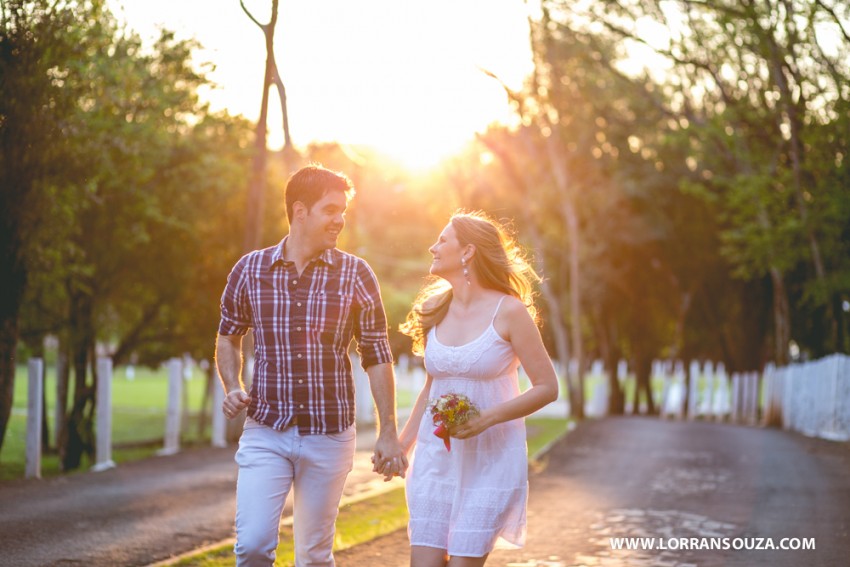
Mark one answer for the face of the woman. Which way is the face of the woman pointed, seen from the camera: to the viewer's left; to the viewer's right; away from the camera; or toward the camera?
to the viewer's left

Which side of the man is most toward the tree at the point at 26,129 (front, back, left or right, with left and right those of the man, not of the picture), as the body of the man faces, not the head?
back

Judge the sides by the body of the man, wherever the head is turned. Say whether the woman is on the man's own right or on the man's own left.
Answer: on the man's own left

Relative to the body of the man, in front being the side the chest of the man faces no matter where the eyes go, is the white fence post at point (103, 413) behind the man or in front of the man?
behind

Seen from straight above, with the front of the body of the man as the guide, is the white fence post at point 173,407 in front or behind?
behind

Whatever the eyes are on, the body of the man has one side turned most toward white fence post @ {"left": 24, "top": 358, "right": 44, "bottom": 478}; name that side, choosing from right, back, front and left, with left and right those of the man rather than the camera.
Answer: back

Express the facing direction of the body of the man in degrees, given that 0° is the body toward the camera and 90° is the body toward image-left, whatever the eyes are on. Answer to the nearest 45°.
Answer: approximately 0°
